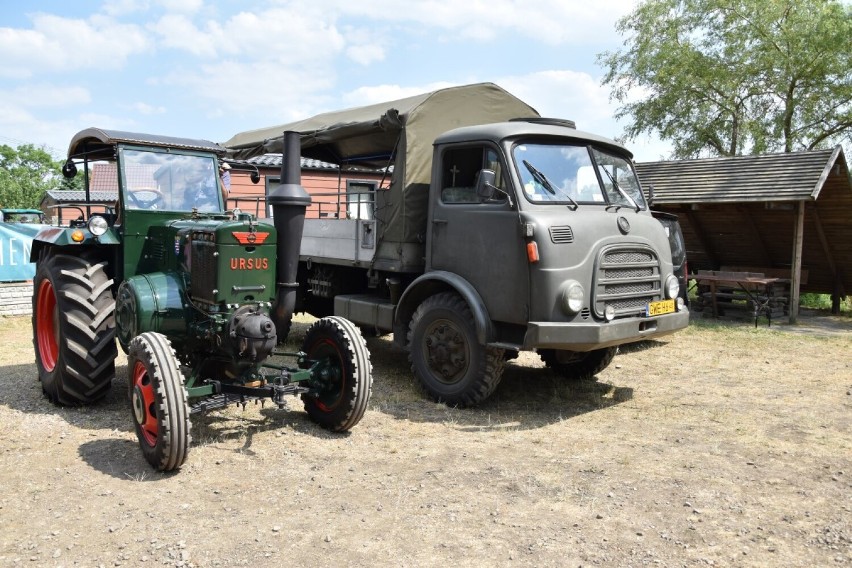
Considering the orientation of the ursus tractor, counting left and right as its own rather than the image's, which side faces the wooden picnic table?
left

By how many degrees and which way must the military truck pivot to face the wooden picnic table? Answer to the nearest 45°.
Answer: approximately 90° to its left

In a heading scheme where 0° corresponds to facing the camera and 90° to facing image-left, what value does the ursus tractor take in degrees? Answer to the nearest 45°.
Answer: approximately 315°

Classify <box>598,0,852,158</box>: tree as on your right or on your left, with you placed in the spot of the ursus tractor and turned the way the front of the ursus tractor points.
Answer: on your left

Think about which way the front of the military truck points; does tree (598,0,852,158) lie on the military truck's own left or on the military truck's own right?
on the military truck's own left

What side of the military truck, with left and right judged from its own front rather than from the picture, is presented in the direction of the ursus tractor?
right

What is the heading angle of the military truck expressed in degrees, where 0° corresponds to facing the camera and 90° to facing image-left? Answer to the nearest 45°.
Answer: approximately 315°

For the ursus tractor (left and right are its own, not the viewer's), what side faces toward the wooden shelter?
left

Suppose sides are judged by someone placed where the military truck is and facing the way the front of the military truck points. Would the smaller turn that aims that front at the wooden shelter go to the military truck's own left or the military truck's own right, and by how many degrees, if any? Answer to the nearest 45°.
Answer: approximately 90° to the military truck's own left
